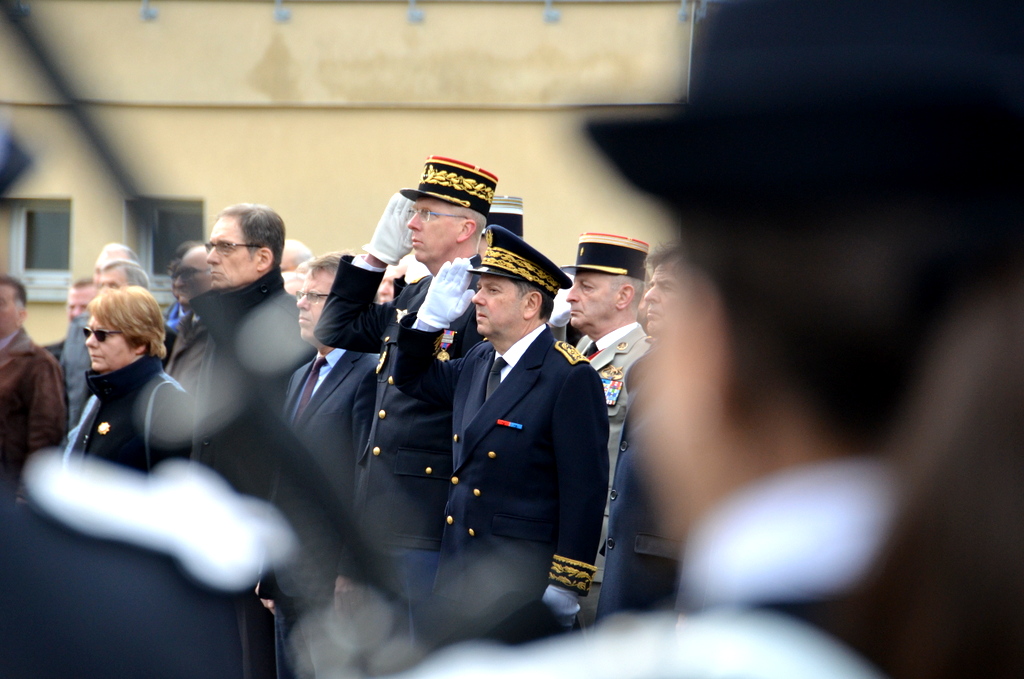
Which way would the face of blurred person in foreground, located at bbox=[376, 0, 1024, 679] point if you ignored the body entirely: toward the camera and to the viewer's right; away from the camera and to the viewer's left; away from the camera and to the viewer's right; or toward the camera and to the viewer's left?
away from the camera and to the viewer's left

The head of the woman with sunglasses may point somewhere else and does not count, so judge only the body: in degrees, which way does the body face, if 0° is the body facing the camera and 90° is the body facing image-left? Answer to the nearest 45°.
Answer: approximately 45°

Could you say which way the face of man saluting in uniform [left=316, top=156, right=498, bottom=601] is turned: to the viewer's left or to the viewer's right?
to the viewer's left

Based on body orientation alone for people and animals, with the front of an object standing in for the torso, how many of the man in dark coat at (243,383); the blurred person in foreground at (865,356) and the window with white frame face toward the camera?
1

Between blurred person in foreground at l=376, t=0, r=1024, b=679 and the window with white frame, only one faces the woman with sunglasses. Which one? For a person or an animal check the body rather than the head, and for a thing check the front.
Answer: the blurred person in foreground

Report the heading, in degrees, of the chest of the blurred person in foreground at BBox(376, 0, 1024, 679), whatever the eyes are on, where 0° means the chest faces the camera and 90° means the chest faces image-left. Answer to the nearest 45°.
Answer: approximately 135°

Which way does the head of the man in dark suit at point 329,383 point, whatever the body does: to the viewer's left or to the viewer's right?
to the viewer's left

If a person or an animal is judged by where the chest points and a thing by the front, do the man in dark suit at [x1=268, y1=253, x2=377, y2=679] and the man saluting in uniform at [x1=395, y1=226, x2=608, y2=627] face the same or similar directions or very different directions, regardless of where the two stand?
same or similar directions

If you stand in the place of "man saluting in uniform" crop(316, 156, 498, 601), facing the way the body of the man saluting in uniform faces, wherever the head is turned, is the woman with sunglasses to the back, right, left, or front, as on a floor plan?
front

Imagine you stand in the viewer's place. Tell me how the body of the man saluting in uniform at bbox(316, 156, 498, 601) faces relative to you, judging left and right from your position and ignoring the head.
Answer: facing the viewer and to the left of the viewer

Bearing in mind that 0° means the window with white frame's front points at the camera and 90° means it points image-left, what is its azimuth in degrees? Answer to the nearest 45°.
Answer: approximately 0°

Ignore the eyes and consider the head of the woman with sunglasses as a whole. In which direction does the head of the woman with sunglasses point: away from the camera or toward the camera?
toward the camera

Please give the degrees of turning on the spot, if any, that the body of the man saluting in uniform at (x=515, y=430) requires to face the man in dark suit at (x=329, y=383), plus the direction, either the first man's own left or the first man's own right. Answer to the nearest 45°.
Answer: approximately 90° to the first man's own right

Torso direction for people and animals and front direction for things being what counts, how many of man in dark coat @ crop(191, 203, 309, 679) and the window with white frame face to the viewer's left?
1
